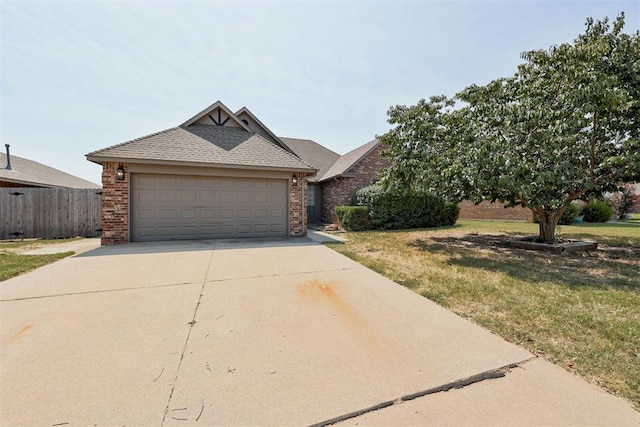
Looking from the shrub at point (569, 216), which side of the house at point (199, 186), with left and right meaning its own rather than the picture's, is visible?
left

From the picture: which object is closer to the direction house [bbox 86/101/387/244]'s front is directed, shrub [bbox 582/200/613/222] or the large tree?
the large tree

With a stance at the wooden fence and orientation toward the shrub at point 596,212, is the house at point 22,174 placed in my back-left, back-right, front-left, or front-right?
back-left

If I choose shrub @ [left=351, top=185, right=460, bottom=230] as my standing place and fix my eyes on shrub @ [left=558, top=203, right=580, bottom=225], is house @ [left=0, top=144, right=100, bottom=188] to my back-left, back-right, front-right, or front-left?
back-left

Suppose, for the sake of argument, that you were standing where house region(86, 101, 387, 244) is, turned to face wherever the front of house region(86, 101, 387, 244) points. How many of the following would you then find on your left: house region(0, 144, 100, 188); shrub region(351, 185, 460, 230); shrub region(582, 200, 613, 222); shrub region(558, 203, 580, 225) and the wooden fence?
3

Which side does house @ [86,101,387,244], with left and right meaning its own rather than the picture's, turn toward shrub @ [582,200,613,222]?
left

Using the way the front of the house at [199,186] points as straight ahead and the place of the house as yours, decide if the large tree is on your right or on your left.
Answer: on your left

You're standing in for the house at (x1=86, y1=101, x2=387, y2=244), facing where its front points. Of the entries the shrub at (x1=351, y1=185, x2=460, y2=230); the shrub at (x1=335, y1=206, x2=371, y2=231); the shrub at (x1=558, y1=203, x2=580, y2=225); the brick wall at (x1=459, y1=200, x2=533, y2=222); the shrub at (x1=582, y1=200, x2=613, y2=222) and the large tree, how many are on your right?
0

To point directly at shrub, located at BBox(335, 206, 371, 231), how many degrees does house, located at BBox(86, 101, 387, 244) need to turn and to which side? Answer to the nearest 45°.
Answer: approximately 90° to its left

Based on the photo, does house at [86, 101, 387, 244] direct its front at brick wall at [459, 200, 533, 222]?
no

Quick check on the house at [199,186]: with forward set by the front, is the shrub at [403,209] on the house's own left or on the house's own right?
on the house's own left

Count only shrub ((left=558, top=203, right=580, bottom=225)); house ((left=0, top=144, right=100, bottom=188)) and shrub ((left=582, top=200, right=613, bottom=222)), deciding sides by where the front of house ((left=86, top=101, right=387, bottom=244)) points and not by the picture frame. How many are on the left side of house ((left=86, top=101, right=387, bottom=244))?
2

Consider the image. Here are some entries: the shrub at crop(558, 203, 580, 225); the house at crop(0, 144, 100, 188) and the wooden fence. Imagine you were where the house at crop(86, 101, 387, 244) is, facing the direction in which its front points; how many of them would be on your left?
1

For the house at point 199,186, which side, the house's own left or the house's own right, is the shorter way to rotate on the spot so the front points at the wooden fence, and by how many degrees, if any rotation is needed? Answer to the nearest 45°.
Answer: approximately 135° to the house's own right

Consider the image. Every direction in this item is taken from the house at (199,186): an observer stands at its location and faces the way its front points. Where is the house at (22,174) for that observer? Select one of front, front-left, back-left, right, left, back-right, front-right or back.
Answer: back-right

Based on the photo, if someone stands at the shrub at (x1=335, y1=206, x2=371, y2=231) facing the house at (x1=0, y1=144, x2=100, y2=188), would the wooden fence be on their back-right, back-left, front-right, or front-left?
front-left

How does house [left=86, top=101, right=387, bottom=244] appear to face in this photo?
toward the camera
